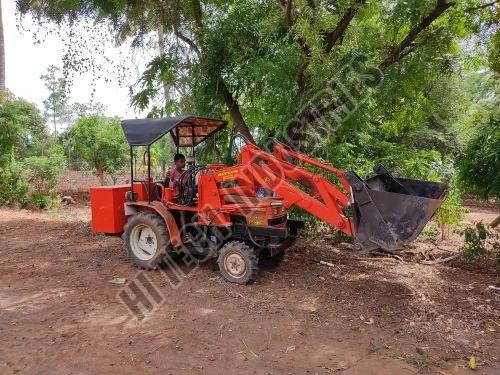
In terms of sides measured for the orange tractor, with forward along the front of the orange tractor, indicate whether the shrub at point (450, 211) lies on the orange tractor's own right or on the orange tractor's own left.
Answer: on the orange tractor's own left

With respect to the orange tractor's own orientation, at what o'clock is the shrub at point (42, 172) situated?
The shrub is roughly at 6 o'clock from the orange tractor.

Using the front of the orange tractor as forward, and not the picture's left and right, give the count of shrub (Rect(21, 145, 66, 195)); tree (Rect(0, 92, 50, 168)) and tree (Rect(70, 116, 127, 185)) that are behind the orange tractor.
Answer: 3

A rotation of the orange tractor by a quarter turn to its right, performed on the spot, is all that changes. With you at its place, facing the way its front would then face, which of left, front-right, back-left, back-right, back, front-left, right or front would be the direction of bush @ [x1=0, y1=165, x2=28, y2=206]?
right

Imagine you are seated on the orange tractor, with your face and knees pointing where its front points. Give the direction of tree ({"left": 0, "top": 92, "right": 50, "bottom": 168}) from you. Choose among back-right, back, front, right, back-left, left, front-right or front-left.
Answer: back

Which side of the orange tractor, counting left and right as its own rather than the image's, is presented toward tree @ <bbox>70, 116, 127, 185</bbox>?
back

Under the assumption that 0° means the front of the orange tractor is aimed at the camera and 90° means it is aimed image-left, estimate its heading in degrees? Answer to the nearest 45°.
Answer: approximately 315°

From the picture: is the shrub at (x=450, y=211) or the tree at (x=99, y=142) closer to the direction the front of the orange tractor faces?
the shrub
